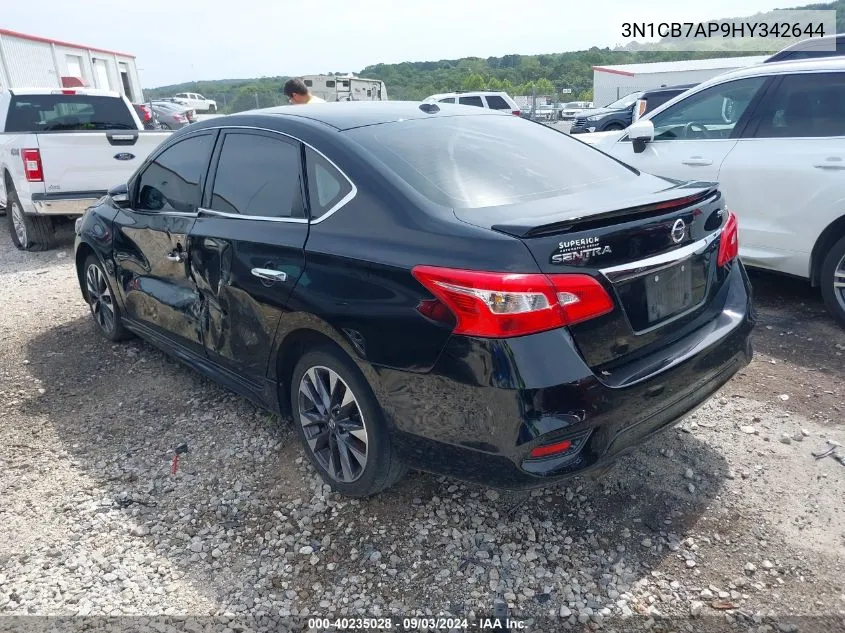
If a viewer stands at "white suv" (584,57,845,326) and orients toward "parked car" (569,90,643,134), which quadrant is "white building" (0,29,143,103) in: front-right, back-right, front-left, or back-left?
front-left

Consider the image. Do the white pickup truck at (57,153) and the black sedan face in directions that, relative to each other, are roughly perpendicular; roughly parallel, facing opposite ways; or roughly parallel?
roughly parallel

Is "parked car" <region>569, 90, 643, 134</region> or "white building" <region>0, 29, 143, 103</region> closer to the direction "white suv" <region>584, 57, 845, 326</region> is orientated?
the white building

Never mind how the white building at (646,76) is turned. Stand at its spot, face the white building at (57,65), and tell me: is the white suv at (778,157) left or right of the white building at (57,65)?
left

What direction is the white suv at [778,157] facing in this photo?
to the viewer's left

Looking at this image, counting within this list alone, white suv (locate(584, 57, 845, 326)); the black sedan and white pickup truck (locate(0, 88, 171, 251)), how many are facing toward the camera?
0

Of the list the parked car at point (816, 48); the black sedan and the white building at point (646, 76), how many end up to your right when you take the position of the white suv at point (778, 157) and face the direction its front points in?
2

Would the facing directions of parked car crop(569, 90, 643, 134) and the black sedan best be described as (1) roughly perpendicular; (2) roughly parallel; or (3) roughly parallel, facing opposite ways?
roughly perpendicular

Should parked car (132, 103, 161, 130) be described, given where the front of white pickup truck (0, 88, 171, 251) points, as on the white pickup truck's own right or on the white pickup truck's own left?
on the white pickup truck's own right

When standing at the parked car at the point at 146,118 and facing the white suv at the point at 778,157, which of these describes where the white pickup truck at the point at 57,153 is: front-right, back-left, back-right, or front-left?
front-right

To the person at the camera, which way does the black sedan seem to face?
facing away from the viewer and to the left of the viewer

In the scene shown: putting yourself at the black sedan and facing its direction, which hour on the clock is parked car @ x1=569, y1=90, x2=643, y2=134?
The parked car is roughly at 2 o'clock from the black sedan.

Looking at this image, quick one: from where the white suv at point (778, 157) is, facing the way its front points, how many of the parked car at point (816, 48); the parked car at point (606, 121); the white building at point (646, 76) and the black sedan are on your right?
3

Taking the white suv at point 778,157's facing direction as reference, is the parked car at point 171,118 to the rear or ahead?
ahead

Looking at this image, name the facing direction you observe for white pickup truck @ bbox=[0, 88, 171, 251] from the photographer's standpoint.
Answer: facing away from the viewer and to the left of the viewer

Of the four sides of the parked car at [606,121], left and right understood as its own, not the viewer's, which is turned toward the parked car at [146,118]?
front

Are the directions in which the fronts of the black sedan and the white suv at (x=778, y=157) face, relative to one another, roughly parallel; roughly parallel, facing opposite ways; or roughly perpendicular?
roughly parallel

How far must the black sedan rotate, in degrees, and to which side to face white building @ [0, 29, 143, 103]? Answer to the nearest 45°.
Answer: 0° — it already faces it
